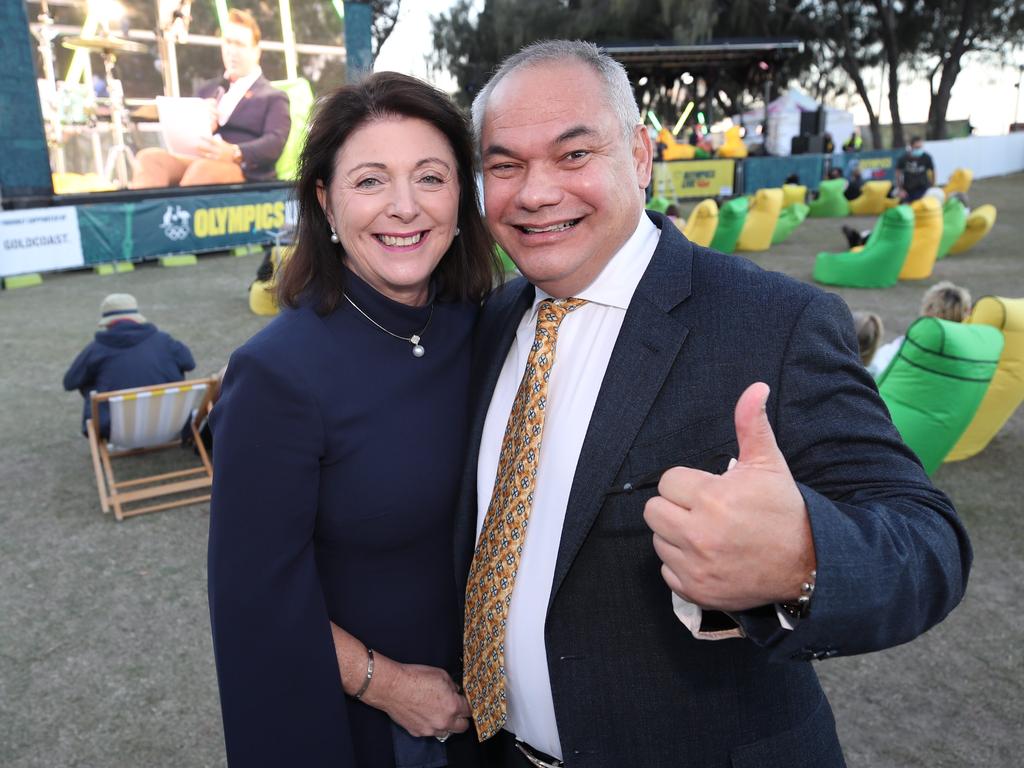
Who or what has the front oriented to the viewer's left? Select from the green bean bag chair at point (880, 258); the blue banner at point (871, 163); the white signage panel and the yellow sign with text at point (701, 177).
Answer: the green bean bag chair

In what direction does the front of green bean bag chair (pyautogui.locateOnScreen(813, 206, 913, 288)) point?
to the viewer's left

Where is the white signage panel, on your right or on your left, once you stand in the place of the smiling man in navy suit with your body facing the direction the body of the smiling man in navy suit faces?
on your right

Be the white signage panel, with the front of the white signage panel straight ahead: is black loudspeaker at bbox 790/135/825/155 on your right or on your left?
on your left

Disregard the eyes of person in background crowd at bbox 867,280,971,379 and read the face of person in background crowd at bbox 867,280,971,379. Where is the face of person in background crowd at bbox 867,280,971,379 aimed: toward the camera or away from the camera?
away from the camera

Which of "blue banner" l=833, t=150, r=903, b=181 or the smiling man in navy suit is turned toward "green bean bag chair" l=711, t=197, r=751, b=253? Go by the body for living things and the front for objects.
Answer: the blue banner

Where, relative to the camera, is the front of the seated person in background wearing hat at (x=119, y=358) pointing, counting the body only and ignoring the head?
away from the camera

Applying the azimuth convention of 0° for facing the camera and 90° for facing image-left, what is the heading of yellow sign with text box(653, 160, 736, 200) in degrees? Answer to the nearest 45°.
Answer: approximately 0°

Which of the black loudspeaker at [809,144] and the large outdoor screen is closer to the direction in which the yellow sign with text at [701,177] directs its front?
the large outdoor screen

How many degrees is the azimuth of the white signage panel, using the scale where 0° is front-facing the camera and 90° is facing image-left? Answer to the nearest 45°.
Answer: approximately 0°

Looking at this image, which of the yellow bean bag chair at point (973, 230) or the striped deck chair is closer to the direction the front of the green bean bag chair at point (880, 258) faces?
the striped deck chair

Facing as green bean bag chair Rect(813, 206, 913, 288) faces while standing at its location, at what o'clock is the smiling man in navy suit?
The smiling man in navy suit is roughly at 9 o'clock from the green bean bag chair.
